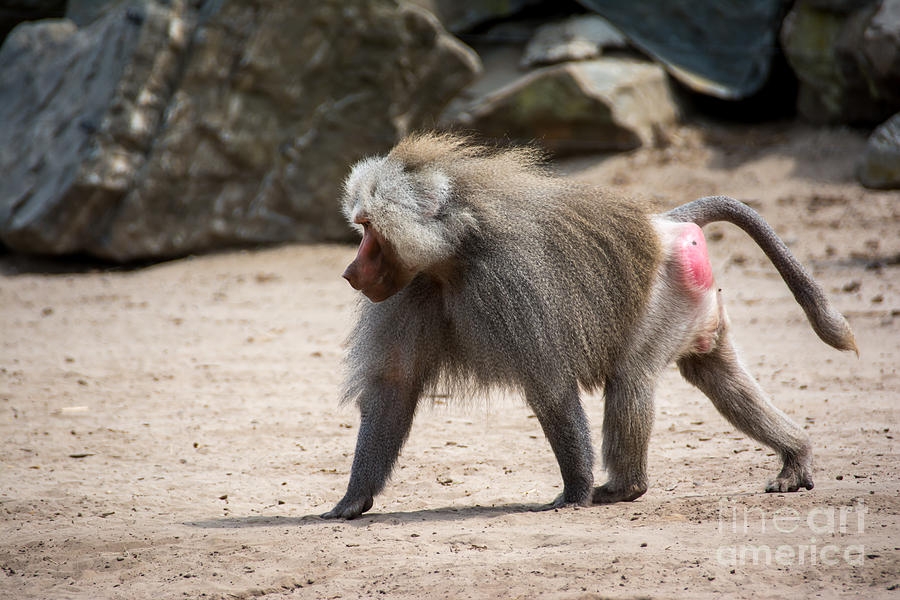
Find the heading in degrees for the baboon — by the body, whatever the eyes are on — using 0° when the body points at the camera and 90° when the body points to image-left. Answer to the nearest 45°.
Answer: approximately 90°

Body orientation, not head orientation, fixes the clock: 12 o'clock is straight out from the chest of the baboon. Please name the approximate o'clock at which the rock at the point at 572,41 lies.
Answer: The rock is roughly at 3 o'clock from the baboon.

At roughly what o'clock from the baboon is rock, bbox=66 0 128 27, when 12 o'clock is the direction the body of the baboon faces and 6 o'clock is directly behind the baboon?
The rock is roughly at 2 o'clock from the baboon.

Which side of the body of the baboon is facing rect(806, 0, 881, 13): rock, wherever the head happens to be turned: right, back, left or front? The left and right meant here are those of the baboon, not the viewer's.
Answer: right

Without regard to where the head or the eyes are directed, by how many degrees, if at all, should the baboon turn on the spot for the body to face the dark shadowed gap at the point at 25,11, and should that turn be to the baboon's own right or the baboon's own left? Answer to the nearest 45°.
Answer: approximately 45° to the baboon's own right

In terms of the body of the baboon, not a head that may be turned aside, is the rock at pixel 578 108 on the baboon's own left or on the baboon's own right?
on the baboon's own right

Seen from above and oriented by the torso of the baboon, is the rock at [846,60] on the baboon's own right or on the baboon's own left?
on the baboon's own right
